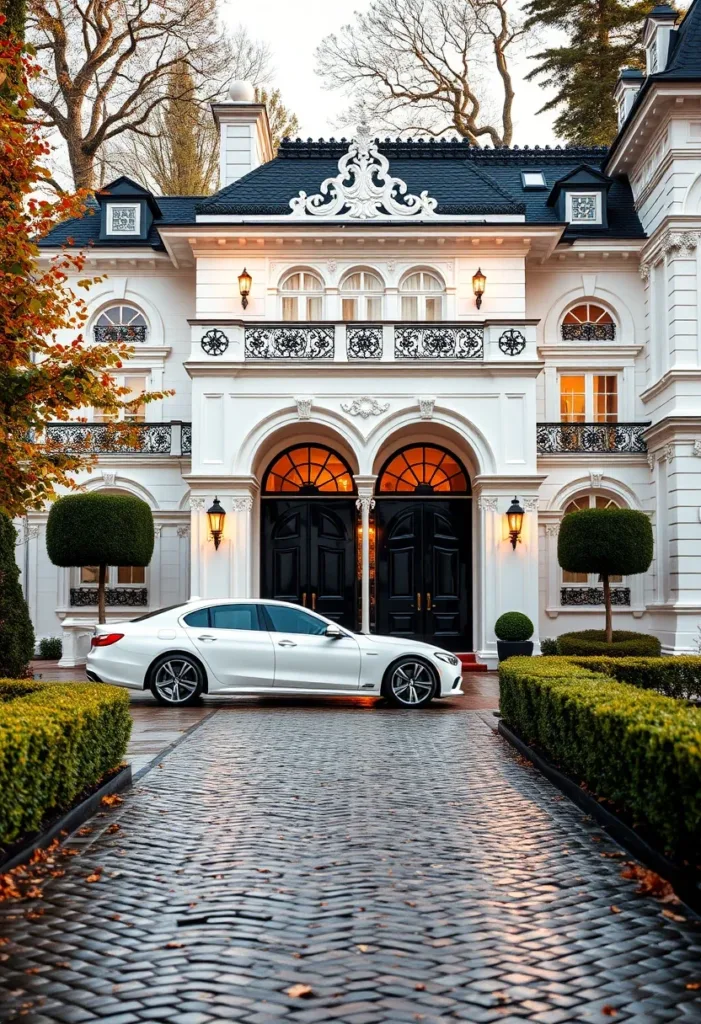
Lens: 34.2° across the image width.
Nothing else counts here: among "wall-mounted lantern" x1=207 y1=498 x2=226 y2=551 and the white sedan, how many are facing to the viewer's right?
1

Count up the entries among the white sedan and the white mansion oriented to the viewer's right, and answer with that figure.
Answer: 1

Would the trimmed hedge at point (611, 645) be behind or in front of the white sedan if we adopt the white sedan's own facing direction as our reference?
in front

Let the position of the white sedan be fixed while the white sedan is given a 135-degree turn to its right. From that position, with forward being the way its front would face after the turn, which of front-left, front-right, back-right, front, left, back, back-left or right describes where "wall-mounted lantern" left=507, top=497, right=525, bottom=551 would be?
back

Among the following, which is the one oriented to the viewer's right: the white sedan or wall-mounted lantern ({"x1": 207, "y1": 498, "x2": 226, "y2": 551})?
the white sedan

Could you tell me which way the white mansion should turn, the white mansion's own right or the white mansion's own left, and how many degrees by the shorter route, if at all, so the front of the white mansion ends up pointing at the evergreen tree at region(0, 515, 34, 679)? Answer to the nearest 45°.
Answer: approximately 45° to the white mansion's own right

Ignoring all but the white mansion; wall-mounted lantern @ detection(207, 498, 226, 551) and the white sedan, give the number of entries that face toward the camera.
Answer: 2

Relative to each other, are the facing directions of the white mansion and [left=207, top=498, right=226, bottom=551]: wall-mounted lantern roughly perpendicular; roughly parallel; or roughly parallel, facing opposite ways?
roughly parallel

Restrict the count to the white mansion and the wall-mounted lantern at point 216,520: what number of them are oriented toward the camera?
2

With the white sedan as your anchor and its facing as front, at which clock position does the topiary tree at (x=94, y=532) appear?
The topiary tree is roughly at 8 o'clock from the white sedan.

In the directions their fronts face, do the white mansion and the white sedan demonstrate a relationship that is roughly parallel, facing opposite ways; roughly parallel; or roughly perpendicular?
roughly perpendicular

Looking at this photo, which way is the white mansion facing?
toward the camera

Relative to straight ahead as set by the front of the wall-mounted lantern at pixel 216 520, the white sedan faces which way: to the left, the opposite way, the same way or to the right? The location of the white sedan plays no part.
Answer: to the left

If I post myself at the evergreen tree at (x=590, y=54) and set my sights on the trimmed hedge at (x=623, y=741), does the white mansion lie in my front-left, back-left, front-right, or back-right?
front-right

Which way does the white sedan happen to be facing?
to the viewer's right

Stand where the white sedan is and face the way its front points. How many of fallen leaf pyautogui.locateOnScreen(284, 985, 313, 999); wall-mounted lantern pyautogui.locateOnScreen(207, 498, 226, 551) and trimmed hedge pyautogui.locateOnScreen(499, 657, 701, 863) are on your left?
1

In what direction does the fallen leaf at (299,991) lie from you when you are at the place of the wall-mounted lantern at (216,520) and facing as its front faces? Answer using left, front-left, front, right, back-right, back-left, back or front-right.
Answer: front

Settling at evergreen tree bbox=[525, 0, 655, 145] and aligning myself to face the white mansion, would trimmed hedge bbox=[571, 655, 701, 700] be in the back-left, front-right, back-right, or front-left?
front-left

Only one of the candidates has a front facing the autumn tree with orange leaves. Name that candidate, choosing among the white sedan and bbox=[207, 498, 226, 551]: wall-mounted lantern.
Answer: the wall-mounted lantern
